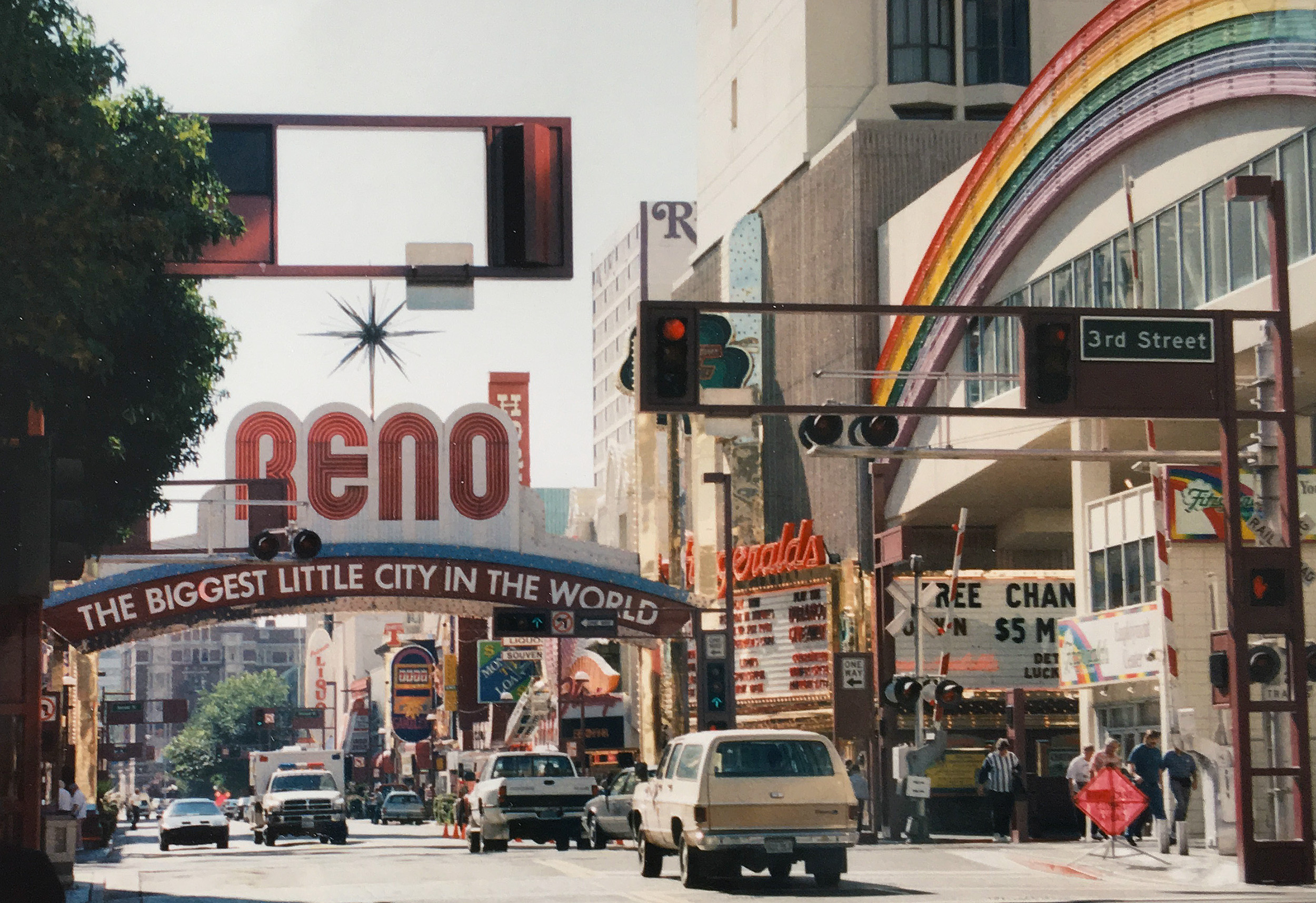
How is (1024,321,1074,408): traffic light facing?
toward the camera

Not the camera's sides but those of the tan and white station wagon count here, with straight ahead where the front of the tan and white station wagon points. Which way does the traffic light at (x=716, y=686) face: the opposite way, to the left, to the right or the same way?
the opposite way

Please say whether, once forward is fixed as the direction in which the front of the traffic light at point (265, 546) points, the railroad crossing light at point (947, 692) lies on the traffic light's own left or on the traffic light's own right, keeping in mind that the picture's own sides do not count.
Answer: on the traffic light's own left

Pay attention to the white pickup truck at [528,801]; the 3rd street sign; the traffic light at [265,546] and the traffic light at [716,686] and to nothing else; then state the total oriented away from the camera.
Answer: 1

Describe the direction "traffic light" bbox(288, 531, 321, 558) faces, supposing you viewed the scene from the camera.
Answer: facing the viewer

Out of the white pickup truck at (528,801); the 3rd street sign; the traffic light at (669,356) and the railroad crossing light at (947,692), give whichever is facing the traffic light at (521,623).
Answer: the white pickup truck

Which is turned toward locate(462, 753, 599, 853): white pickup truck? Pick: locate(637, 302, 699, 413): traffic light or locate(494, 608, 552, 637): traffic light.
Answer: locate(494, 608, 552, 637): traffic light

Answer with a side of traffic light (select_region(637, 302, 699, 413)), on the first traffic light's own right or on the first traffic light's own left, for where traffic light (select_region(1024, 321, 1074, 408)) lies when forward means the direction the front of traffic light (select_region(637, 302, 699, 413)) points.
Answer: on the first traffic light's own left

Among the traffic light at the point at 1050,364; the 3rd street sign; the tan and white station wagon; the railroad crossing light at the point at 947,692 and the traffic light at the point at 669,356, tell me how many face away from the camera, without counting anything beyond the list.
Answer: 1

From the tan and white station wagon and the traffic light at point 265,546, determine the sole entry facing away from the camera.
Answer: the tan and white station wagon

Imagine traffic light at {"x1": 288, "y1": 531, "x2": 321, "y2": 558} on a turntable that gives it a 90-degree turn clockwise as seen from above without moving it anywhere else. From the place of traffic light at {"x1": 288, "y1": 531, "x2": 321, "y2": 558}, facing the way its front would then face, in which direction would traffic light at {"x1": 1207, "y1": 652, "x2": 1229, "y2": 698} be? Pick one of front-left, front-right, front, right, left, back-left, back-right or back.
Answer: back-left

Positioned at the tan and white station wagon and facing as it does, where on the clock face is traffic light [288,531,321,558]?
The traffic light is roughly at 11 o'clock from the tan and white station wagon.

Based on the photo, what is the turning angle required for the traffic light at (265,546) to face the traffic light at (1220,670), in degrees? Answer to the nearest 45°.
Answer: approximately 45° to its left
